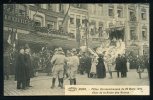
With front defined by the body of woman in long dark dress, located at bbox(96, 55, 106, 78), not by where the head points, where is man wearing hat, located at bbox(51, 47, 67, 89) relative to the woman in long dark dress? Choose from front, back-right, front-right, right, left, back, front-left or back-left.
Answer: left

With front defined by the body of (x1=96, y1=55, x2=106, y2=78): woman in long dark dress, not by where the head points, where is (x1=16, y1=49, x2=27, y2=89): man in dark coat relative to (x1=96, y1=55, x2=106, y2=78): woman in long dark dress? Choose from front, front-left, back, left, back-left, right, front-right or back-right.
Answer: left

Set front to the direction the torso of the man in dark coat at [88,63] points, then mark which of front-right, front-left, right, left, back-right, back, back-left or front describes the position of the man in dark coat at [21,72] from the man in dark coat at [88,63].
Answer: left

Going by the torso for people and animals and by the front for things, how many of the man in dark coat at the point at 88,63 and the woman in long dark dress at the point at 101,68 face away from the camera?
2

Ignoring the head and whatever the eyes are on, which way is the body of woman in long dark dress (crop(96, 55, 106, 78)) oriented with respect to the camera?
away from the camera

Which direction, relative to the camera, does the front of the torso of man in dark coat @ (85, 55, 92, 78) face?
away from the camera
